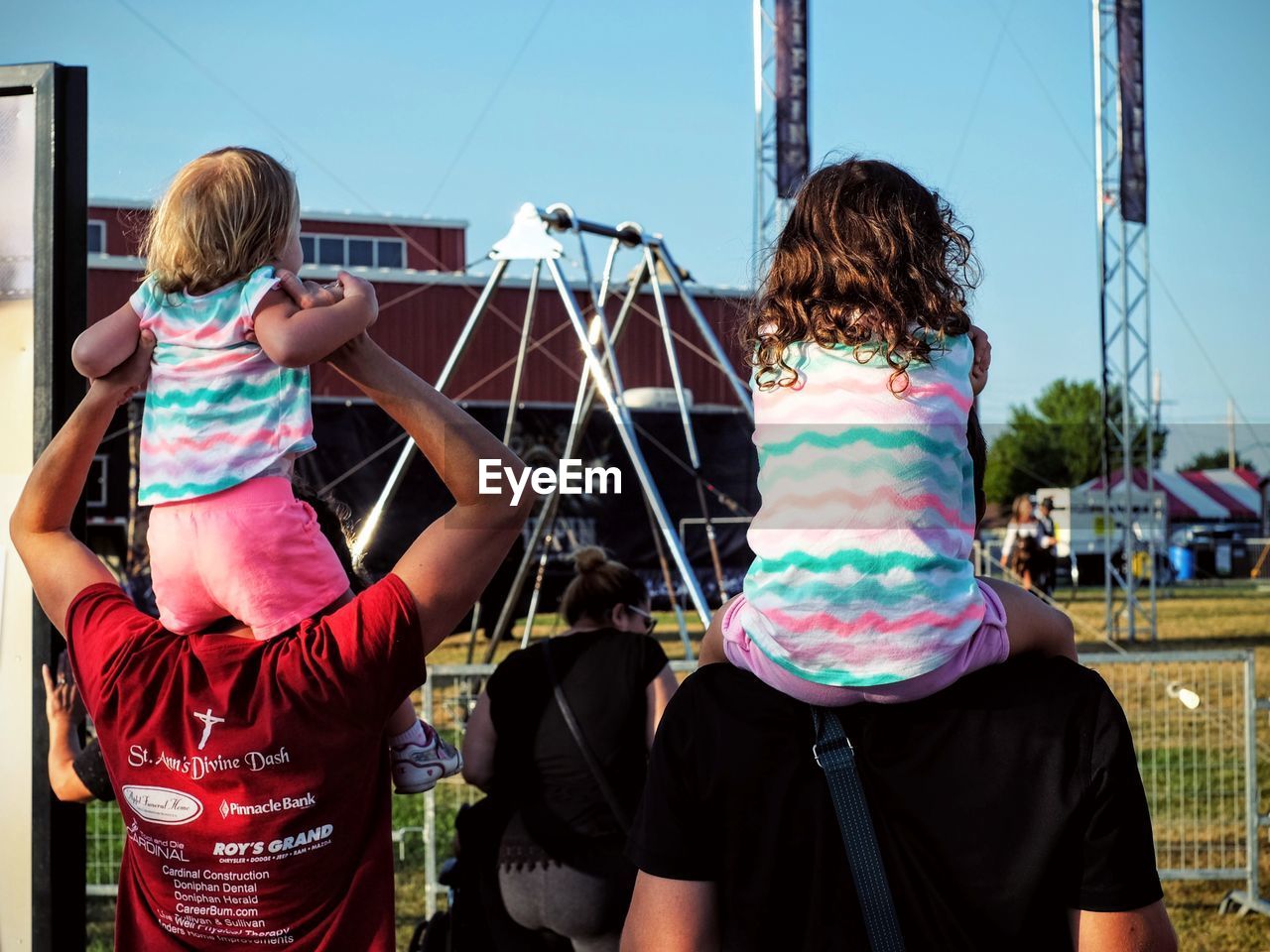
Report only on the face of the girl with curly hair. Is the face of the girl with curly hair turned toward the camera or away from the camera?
away from the camera

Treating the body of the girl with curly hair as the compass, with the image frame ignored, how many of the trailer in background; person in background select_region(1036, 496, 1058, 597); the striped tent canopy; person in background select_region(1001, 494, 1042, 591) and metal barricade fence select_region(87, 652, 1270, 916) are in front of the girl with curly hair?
5

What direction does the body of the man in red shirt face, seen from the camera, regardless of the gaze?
away from the camera

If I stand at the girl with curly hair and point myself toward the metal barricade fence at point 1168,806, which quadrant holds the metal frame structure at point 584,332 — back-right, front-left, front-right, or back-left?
front-left

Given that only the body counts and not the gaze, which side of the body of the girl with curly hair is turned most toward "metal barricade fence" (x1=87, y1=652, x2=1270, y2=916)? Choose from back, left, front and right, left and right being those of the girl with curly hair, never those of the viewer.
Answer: front

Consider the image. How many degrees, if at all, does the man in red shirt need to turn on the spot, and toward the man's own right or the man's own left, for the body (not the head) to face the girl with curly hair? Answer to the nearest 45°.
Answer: approximately 135° to the man's own right

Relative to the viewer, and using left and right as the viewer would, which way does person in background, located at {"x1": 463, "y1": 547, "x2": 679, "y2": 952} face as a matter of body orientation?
facing away from the viewer and to the right of the viewer

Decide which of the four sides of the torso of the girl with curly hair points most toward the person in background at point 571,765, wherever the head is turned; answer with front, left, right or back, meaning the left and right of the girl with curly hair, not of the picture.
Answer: front

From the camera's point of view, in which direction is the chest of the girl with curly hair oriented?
away from the camera

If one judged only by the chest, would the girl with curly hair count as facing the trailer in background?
yes

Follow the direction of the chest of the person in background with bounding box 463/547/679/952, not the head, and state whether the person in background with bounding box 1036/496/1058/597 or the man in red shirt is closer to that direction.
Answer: the person in background

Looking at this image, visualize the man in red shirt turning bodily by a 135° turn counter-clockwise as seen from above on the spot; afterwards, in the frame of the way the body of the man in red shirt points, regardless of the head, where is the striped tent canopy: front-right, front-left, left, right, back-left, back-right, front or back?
back

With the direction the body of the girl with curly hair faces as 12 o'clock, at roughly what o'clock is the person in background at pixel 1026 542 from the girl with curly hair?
The person in background is roughly at 12 o'clock from the girl with curly hair.

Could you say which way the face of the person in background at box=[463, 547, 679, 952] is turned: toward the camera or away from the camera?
away from the camera
